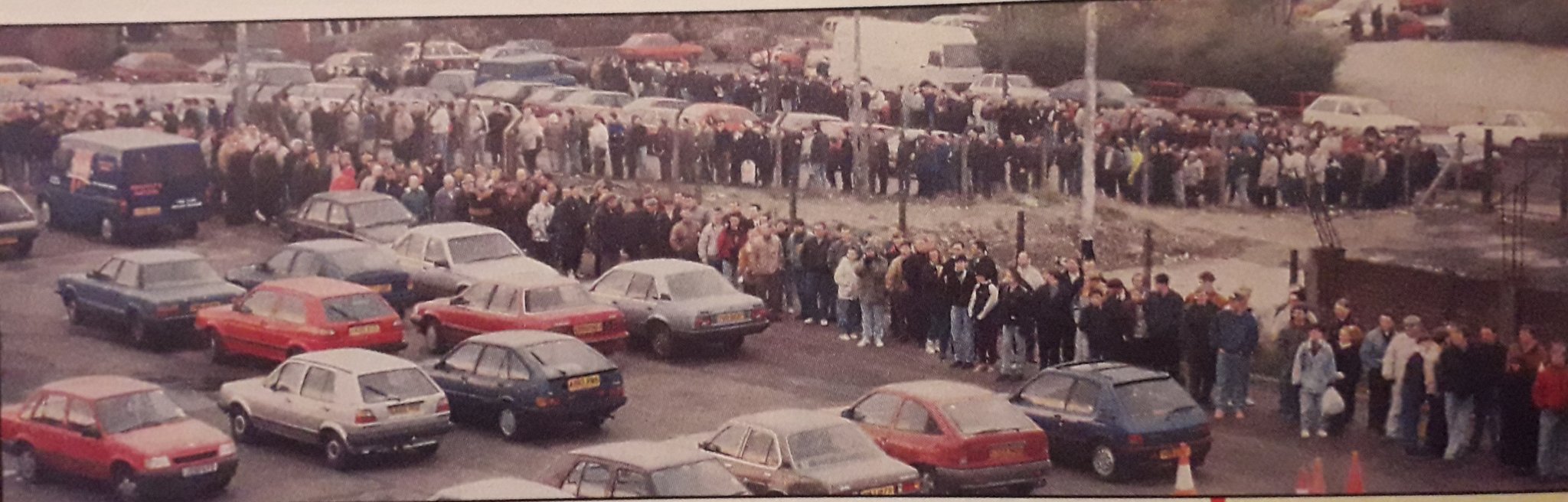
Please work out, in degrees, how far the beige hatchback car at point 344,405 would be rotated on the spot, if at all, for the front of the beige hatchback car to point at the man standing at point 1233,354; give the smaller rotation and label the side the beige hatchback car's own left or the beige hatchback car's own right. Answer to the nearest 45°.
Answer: approximately 135° to the beige hatchback car's own right

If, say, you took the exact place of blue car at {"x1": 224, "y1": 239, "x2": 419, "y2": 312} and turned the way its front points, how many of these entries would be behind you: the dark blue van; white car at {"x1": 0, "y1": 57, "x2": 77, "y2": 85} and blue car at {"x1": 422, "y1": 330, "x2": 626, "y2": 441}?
1

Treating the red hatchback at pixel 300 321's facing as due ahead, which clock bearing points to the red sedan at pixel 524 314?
the red sedan at pixel 524 314 is roughly at 5 o'clock from the red hatchback at pixel 300 321.

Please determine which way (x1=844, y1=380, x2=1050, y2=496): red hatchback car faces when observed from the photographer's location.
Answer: facing away from the viewer and to the left of the viewer

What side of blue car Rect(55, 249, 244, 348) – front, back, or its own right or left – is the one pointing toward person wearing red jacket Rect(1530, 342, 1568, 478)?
back

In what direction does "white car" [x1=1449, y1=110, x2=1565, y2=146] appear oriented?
to the viewer's left

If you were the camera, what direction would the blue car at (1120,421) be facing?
facing away from the viewer and to the left of the viewer

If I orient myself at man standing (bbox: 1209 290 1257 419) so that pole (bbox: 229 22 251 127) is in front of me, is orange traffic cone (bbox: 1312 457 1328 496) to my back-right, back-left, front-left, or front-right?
back-left
